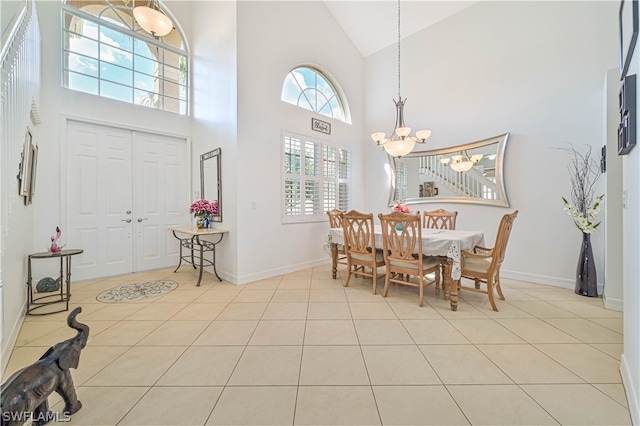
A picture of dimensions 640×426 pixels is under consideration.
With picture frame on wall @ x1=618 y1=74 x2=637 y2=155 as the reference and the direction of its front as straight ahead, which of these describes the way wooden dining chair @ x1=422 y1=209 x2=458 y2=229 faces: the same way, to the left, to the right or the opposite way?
to the left

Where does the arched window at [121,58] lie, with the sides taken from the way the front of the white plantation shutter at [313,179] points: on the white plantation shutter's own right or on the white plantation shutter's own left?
on the white plantation shutter's own right

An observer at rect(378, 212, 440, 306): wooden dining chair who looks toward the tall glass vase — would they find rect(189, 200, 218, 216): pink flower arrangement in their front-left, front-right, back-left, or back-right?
back-left

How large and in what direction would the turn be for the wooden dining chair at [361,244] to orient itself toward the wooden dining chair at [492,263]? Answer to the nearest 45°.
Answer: approximately 45° to its right

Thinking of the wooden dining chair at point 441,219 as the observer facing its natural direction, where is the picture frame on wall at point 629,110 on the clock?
The picture frame on wall is roughly at 10 o'clock from the wooden dining chair.

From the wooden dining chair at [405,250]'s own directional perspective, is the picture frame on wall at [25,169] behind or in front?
behind

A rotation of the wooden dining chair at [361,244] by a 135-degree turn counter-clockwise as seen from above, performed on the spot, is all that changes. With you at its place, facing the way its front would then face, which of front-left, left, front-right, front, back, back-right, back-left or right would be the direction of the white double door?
front

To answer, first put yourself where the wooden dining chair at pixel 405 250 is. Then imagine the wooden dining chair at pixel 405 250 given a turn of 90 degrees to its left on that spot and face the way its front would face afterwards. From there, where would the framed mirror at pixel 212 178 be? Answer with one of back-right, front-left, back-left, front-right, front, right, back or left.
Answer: front-left

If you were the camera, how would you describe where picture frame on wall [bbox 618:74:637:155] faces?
facing to the left of the viewer

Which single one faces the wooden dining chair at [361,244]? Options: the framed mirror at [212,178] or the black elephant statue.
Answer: the black elephant statue

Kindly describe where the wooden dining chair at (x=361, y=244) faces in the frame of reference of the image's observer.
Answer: facing away from the viewer and to the right of the viewer

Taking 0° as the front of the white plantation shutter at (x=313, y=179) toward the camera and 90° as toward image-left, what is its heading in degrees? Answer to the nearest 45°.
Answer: approximately 315°

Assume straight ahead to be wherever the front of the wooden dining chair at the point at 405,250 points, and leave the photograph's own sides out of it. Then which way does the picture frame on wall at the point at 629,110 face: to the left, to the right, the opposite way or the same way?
to the left
